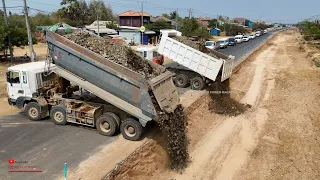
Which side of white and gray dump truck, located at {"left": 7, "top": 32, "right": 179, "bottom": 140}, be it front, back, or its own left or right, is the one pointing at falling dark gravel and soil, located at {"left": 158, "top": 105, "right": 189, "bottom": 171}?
back

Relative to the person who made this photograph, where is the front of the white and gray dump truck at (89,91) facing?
facing away from the viewer and to the left of the viewer

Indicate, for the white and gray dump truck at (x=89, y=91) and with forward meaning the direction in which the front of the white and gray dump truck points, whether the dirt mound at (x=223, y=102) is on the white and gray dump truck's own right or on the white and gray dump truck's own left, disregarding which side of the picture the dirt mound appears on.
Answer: on the white and gray dump truck's own right

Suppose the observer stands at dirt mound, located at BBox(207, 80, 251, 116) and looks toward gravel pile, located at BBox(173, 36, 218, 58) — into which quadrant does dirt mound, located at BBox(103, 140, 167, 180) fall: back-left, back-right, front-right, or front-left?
back-left
